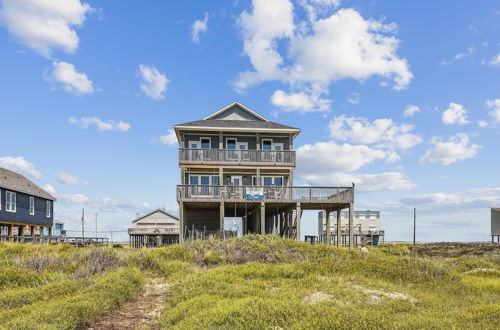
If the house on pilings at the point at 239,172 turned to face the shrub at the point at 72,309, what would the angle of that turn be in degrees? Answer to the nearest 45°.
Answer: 0° — it already faces it

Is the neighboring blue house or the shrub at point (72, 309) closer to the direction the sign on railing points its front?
the shrub

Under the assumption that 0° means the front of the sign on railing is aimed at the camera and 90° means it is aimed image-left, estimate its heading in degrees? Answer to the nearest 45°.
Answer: approximately 0°

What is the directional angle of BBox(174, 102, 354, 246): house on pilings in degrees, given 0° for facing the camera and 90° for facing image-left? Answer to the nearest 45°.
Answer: approximately 0°
